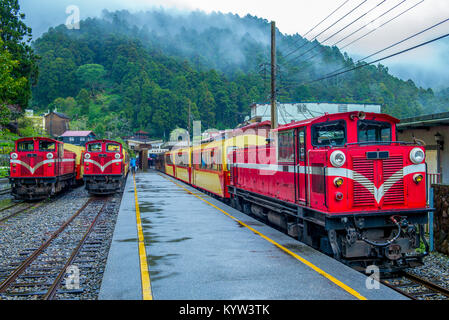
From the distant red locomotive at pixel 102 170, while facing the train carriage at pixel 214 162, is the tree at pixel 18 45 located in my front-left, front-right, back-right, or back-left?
back-left

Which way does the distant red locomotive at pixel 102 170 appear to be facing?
toward the camera

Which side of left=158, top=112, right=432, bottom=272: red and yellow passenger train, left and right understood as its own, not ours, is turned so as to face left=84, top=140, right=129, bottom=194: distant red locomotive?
back

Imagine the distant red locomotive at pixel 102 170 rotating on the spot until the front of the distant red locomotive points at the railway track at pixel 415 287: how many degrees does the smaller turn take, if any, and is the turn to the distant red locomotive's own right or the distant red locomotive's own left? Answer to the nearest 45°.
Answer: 0° — it already faces it

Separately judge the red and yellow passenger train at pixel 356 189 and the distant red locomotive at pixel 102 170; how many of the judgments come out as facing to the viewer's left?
0

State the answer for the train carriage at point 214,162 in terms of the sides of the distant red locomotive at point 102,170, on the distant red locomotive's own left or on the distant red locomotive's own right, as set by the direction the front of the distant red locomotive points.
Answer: on the distant red locomotive's own left

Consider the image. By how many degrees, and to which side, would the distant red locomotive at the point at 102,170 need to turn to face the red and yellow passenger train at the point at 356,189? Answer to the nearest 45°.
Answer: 0° — it already faces it

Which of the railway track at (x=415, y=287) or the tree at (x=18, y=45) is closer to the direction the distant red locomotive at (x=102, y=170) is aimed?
the railway track

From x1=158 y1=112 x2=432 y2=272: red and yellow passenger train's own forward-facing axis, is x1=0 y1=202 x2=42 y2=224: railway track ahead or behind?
behind

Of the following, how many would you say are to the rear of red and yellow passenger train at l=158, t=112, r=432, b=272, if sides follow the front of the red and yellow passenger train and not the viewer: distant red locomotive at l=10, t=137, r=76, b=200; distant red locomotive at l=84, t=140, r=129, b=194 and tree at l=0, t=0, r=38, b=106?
3

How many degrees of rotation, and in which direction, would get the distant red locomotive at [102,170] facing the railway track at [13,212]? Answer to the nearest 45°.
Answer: approximately 45° to its right

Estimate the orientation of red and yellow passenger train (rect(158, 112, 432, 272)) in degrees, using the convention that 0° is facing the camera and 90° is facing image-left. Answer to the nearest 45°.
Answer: approximately 315°

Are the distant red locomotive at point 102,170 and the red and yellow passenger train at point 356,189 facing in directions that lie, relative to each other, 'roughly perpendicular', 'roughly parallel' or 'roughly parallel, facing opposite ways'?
roughly parallel
